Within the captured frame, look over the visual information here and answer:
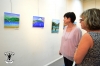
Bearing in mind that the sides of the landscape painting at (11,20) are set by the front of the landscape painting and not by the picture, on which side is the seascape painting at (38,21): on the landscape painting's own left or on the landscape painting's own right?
on the landscape painting's own left

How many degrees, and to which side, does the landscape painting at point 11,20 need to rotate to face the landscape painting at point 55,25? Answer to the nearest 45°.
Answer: approximately 90° to its left
